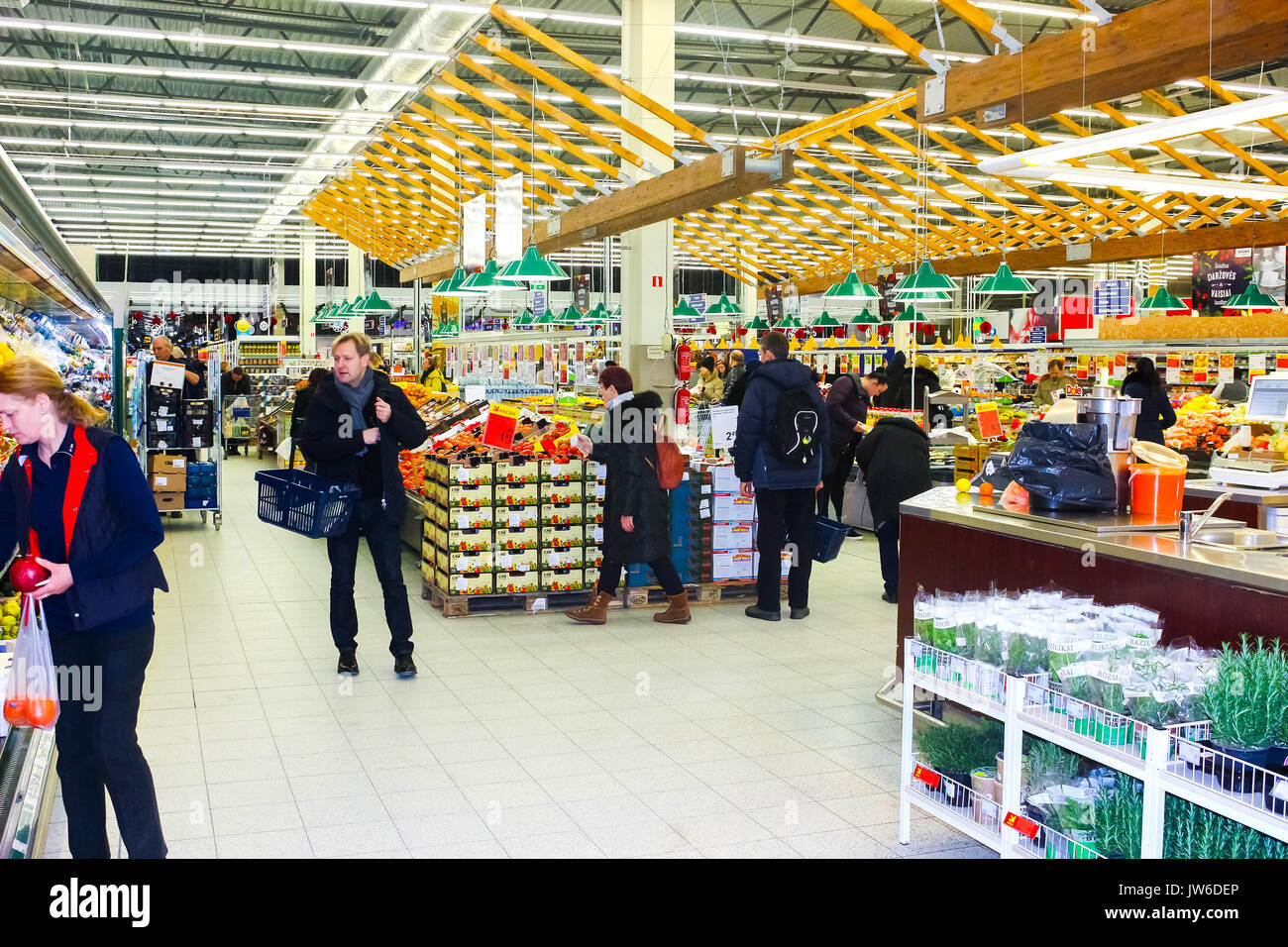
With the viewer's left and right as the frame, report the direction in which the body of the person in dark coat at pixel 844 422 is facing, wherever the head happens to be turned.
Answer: facing to the right of the viewer

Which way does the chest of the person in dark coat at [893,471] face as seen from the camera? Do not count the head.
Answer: away from the camera

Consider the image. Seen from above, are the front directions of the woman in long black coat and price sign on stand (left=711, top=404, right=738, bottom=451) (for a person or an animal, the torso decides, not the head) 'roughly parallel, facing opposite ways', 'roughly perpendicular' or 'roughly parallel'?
roughly perpendicular

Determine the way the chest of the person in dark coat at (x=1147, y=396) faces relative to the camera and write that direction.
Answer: away from the camera

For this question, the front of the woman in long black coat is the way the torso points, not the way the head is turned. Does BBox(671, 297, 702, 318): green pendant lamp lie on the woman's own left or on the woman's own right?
on the woman's own right

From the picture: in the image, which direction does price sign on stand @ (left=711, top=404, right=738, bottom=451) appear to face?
toward the camera

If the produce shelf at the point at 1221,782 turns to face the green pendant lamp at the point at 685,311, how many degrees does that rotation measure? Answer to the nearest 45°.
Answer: approximately 90° to its right

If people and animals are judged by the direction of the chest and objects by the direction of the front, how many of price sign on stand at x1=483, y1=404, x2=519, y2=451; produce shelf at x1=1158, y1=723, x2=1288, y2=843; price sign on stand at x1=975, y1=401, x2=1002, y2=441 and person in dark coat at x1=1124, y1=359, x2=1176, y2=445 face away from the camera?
1

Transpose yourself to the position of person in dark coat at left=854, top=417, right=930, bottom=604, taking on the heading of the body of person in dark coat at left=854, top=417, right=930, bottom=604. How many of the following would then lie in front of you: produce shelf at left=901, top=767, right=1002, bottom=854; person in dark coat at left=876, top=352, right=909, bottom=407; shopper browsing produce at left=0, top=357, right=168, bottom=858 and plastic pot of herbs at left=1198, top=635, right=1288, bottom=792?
1

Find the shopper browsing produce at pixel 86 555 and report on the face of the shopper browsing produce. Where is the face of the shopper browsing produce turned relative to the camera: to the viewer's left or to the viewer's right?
to the viewer's left

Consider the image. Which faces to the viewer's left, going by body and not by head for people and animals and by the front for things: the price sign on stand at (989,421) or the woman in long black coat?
the woman in long black coat

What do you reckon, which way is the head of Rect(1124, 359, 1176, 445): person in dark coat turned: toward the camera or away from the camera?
away from the camera

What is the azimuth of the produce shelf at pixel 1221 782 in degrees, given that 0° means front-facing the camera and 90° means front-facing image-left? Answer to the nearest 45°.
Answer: approximately 45°

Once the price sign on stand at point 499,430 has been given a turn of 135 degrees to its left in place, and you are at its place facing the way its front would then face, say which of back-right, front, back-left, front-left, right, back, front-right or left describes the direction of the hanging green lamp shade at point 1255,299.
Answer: front

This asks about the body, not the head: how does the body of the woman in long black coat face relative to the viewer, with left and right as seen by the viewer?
facing to the left of the viewer
